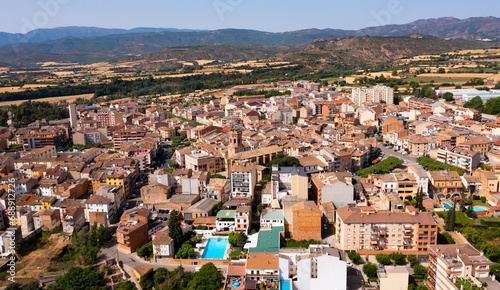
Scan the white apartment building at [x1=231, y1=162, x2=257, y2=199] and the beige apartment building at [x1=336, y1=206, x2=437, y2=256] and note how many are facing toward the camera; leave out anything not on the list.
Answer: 2

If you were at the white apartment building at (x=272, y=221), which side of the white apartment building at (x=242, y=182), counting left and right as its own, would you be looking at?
front

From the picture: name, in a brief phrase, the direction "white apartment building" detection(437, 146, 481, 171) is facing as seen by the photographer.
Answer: facing the viewer and to the left of the viewer

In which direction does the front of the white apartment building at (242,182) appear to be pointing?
toward the camera

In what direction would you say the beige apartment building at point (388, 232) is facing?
toward the camera

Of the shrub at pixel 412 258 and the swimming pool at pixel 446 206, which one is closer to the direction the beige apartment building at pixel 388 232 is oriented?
the shrub

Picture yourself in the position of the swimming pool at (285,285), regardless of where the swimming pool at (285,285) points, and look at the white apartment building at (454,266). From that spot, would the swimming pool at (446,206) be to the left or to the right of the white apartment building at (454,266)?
left

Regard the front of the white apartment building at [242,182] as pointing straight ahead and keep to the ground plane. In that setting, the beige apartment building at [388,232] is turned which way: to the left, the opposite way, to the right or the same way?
the same way

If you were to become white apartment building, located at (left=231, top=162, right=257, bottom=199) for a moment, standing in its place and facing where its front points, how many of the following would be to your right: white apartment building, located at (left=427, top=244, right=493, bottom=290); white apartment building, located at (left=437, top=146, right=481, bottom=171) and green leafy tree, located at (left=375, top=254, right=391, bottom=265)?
0

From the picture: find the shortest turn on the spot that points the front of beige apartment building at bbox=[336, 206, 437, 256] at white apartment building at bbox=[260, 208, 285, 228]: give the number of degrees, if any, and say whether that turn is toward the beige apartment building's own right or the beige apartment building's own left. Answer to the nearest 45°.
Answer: approximately 90° to the beige apartment building's own right

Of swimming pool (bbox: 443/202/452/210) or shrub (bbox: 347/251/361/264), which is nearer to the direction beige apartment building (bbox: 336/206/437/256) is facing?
the shrub

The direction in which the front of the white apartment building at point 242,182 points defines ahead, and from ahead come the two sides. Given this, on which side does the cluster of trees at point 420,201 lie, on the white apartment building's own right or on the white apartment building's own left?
on the white apartment building's own left

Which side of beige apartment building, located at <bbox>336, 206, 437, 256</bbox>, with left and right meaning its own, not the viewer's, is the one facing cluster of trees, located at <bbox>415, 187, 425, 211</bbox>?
back

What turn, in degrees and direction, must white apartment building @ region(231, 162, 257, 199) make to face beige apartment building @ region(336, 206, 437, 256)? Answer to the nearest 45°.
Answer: approximately 45° to its left

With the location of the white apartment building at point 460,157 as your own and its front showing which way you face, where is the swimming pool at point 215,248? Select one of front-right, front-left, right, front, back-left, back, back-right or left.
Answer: front
